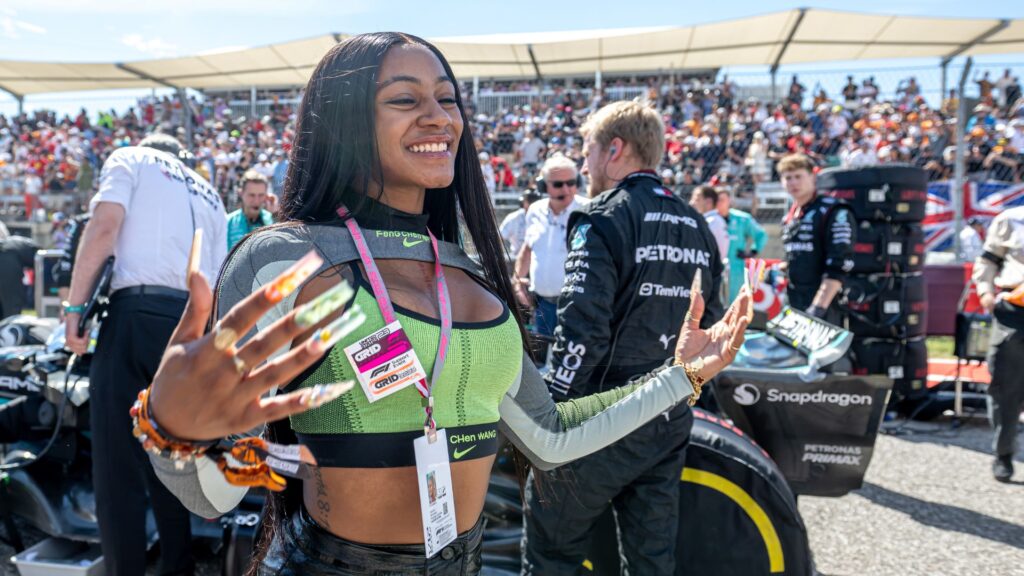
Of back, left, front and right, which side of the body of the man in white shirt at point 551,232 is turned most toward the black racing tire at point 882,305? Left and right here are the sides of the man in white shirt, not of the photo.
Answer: left

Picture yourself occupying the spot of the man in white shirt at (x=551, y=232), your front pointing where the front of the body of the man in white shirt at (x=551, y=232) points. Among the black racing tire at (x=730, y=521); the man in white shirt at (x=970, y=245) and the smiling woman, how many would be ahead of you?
2

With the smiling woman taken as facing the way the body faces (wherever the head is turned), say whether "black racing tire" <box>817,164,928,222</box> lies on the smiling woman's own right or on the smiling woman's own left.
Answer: on the smiling woman's own left

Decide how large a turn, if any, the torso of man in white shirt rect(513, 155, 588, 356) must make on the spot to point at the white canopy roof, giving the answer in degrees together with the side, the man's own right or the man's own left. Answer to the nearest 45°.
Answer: approximately 180°

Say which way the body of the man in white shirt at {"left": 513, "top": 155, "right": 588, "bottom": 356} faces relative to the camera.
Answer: toward the camera

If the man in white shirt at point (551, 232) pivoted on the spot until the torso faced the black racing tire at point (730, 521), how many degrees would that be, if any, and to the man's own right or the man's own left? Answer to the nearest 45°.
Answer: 0° — they already face it

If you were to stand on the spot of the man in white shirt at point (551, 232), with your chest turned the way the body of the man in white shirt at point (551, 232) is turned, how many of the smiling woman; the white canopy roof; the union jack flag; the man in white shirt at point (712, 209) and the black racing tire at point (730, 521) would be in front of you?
2

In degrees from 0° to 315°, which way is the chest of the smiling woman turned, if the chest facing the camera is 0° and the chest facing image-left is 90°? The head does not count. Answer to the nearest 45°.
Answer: approximately 315°

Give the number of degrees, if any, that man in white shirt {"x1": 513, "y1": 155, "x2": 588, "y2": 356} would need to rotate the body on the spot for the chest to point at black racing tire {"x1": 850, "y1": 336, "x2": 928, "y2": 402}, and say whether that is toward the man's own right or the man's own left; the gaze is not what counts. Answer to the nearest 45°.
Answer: approximately 90° to the man's own left

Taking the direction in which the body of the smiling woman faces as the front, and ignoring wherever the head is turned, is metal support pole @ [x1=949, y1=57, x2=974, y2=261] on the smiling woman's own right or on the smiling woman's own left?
on the smiling woman's own left

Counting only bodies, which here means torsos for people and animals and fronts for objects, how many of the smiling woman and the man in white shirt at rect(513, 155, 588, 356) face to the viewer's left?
0

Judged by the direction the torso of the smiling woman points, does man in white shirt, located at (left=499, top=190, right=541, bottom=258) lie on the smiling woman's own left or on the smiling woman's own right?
on the smiling woman's own left
